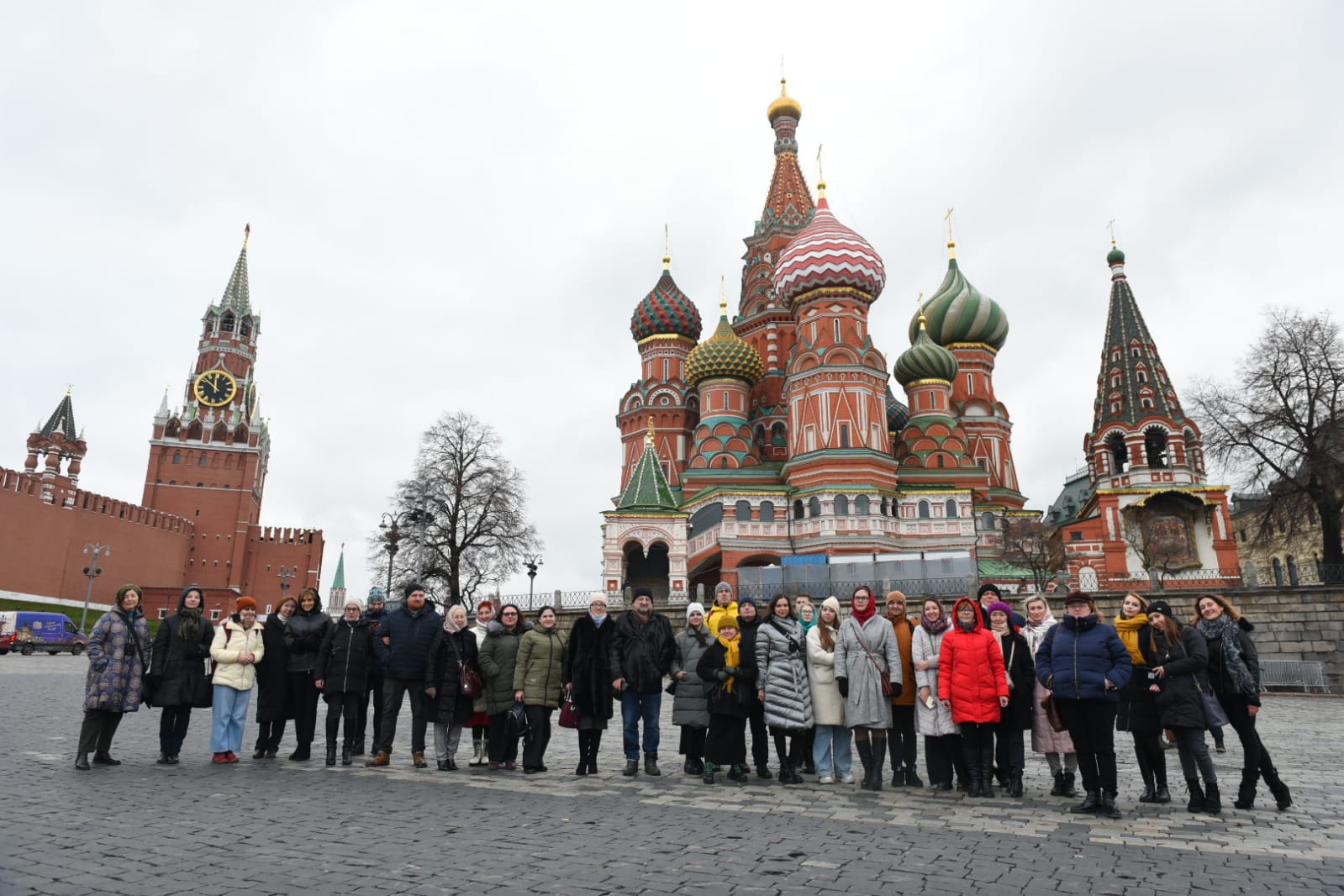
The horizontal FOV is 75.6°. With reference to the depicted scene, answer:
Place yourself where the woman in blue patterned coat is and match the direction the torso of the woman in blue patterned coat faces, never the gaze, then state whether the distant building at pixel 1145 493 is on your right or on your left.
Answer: on your left

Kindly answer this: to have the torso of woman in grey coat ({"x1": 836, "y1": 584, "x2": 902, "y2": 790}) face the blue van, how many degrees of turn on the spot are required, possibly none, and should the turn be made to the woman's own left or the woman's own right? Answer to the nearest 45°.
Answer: approximately 135° to the woman's own right

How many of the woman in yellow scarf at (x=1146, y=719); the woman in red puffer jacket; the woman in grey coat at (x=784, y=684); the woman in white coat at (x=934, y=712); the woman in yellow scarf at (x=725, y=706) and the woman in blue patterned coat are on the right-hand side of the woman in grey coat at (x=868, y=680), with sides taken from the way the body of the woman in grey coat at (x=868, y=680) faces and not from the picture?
3

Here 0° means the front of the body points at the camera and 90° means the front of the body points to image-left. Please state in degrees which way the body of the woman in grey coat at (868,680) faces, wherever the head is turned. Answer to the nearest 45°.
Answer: approximately 0°

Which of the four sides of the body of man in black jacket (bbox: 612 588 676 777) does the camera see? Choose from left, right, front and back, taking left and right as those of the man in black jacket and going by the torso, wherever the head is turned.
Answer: front

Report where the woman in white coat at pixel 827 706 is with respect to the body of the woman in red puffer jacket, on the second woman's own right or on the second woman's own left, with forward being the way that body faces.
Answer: on the second woman's own right

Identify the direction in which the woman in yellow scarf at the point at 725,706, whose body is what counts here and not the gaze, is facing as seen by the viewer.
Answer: toward the camera
